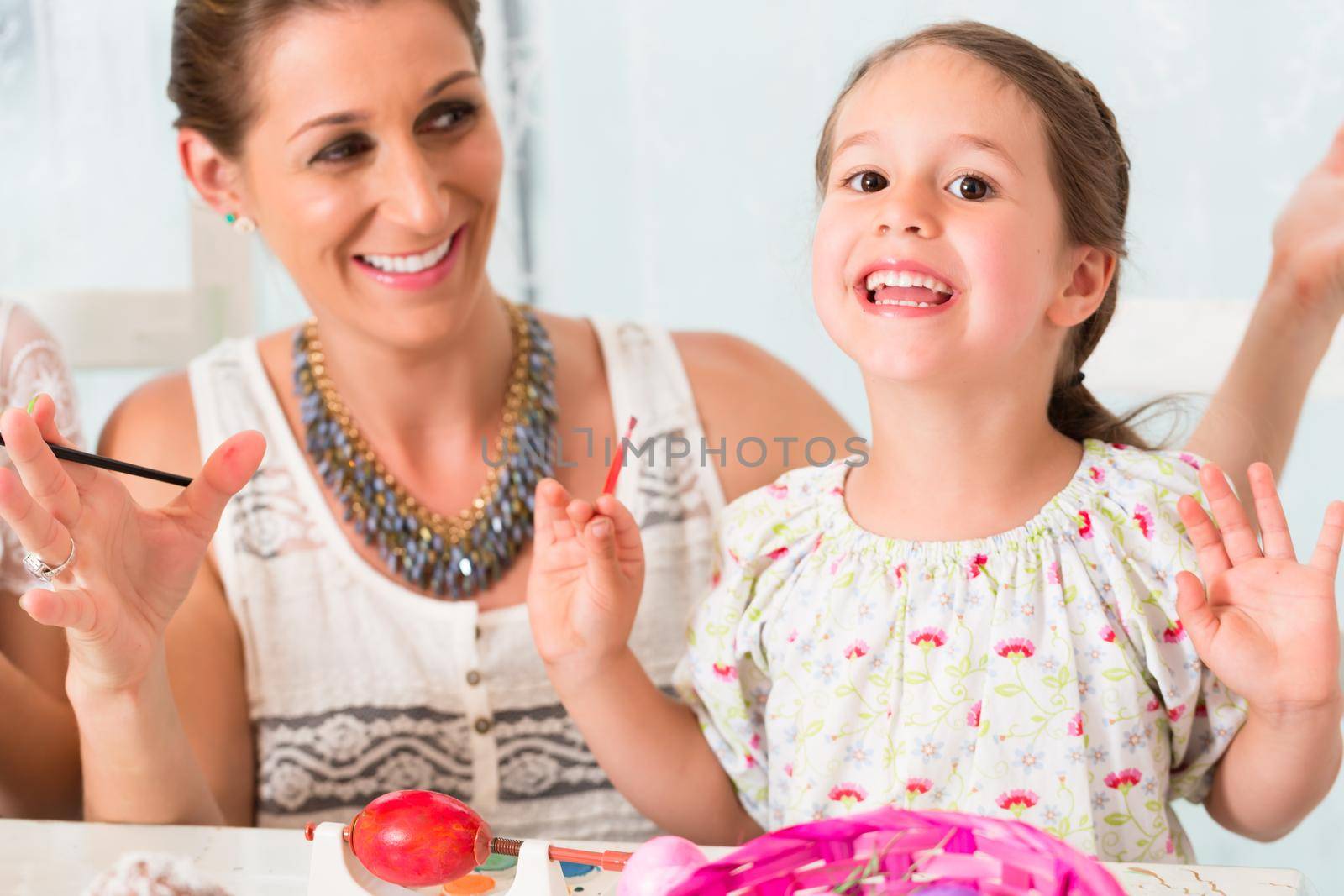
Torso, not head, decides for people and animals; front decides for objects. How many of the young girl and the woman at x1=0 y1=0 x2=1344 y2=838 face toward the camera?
2

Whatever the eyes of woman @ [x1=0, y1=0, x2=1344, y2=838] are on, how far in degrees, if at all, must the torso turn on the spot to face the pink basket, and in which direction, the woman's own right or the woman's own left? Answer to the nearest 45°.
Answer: approximately 45° to the woman's own left

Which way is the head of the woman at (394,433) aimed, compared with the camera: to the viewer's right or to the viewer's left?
to the viewer's right

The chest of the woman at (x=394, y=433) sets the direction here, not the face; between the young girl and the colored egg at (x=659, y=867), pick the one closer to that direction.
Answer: the colored egg

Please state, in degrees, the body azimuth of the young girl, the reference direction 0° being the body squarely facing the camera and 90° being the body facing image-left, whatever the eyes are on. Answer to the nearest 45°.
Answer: approximately 0°
